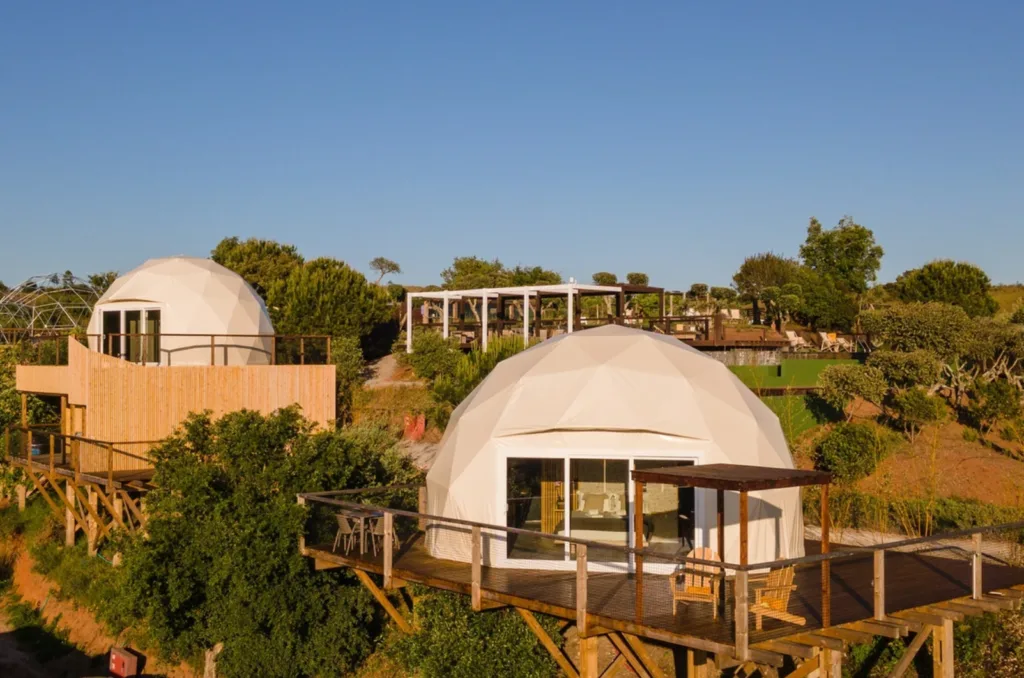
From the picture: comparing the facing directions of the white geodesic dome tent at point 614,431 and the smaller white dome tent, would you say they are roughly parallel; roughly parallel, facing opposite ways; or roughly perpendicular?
roughly parallel

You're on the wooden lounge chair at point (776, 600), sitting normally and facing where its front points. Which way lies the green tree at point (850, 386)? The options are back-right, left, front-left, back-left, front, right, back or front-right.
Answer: back-right

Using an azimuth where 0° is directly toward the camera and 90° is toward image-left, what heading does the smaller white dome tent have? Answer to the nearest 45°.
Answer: approximately 45°

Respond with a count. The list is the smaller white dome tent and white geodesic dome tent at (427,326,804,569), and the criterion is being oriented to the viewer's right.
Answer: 0

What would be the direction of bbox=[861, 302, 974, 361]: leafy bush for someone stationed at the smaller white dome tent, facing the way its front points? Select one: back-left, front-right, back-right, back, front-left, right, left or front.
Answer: back-left

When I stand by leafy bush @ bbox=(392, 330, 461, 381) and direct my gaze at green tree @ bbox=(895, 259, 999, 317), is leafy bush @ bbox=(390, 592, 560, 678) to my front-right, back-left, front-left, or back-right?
back-right

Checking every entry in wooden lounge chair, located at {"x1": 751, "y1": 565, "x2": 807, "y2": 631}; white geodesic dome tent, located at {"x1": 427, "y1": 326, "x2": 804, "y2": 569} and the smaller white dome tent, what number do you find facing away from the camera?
0

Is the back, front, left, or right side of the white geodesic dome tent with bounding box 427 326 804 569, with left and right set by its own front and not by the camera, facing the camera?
front

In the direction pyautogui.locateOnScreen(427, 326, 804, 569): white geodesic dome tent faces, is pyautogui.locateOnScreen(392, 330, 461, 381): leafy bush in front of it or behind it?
behind

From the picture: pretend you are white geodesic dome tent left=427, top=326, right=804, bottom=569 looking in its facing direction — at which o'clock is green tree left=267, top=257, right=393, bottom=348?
The green tree is roughly at 5 o'clock from the white geodesic dome tent.

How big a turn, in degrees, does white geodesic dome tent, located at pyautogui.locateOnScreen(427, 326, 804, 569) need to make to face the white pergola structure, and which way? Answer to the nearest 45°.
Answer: approximately 180°

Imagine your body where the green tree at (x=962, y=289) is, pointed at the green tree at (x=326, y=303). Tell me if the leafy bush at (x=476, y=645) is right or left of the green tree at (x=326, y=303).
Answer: left
